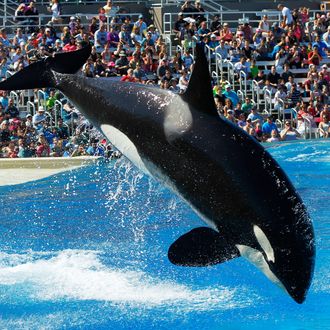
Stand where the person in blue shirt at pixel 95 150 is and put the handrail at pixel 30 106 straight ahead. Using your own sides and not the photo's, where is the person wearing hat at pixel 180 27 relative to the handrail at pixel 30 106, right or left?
right

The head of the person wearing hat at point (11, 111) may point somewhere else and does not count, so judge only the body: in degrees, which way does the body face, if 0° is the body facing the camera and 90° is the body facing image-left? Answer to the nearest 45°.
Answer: approximately 0°

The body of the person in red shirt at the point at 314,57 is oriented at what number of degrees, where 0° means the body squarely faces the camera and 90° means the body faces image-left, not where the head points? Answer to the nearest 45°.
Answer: approximately 0°

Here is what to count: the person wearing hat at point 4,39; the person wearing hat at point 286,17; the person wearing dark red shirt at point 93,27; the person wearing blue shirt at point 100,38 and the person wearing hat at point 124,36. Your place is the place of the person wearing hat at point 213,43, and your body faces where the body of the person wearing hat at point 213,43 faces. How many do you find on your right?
4

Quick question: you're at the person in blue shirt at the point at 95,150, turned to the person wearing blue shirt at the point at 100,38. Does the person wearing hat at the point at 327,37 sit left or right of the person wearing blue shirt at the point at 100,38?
right

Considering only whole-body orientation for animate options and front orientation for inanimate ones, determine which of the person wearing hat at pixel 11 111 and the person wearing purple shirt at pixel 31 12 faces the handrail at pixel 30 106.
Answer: the person wearing purple shirt at pixel 31 12

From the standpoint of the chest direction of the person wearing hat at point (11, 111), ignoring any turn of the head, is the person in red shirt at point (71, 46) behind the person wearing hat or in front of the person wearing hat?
behind
